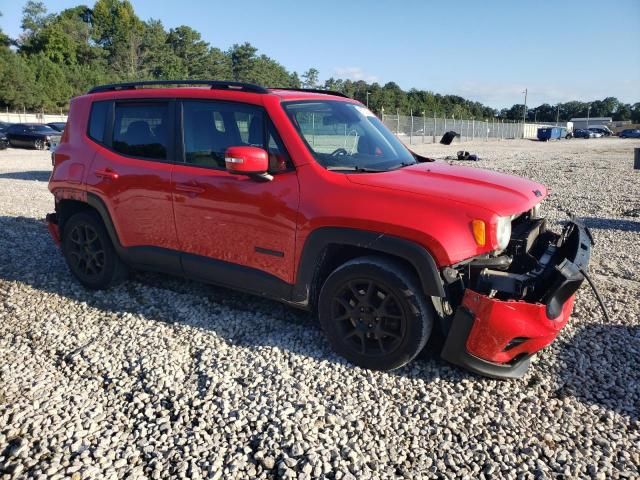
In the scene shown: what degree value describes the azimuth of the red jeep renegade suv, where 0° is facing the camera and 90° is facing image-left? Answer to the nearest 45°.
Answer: approximately 315°

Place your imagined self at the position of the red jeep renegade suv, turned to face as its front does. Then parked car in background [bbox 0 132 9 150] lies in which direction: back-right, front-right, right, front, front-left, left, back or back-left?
back

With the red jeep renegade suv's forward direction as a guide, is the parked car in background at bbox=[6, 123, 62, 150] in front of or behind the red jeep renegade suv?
behind
